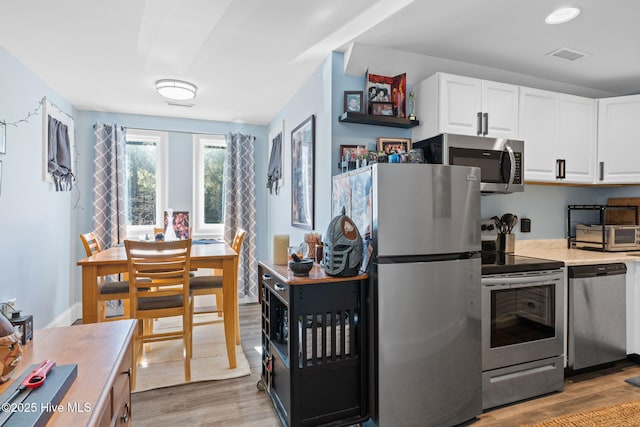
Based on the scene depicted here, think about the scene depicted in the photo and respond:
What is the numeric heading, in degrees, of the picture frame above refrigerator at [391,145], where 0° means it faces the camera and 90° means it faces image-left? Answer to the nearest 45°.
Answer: approximately 0°

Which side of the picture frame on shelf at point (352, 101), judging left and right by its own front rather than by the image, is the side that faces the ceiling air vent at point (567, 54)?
left

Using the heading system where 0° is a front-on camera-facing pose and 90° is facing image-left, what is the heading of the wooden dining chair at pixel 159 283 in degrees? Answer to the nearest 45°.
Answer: approximately 180°

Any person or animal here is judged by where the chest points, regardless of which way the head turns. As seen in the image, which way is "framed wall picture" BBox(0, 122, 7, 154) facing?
to the viewer's right

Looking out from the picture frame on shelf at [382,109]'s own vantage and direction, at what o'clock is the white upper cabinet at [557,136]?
The white upper cabinet is roughly at 8 o'clock from the picture frame on shelf.

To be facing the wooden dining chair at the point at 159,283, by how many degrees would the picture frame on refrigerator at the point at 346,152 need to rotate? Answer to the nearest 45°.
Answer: approximately 90° to its right

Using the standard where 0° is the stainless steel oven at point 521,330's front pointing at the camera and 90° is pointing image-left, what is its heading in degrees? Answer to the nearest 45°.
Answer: approximately 315°

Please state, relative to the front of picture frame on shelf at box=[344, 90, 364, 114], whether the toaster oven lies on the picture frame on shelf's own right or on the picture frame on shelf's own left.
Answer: on the picture frame on shelf's own left

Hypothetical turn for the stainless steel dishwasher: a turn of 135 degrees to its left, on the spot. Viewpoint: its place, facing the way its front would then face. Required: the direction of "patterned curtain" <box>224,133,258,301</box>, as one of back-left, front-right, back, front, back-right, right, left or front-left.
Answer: left

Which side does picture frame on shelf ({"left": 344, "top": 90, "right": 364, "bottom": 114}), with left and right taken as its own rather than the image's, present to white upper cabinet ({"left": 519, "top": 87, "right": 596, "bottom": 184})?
left
